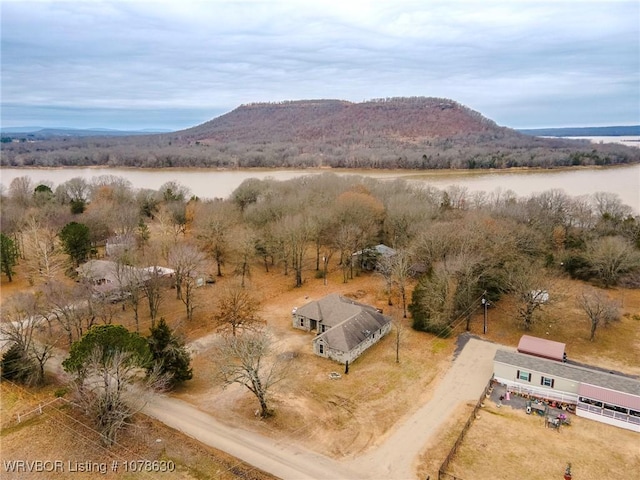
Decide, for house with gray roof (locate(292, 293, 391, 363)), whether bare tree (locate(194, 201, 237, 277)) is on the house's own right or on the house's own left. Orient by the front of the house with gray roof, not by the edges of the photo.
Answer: on the house's own right

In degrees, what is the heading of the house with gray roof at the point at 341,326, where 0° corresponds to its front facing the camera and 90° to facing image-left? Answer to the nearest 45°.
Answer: approximately 45°

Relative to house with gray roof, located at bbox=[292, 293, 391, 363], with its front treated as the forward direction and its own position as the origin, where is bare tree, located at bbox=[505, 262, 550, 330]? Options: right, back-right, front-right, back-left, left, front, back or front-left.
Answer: back-left

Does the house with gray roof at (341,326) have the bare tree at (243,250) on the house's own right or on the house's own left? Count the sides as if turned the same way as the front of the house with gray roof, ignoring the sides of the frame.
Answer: on the house's own right

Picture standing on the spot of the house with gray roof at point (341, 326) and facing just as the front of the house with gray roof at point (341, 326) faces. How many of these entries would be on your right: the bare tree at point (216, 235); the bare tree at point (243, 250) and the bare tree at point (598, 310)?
2

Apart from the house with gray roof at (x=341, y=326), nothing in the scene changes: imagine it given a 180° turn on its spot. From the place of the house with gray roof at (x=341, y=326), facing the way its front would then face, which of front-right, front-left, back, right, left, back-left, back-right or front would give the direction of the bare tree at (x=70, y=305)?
back-left

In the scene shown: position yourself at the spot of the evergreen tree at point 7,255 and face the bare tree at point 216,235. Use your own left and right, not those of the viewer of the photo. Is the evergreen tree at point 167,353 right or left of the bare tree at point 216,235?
right

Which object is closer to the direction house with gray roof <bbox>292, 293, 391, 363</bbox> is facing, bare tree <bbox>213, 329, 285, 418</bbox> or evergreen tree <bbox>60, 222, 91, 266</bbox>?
the bare tree

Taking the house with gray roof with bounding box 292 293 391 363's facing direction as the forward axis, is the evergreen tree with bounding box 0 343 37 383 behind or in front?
in front

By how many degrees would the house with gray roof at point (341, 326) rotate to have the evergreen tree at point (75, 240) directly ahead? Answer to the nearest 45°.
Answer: approximately 90° to its right

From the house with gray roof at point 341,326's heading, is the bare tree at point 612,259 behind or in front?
behind

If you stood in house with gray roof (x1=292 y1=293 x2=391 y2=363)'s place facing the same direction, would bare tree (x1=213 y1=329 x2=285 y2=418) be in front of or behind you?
in front

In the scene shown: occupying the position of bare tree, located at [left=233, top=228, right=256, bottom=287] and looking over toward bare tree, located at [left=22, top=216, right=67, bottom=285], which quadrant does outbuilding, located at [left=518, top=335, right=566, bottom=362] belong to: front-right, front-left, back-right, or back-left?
back-left
